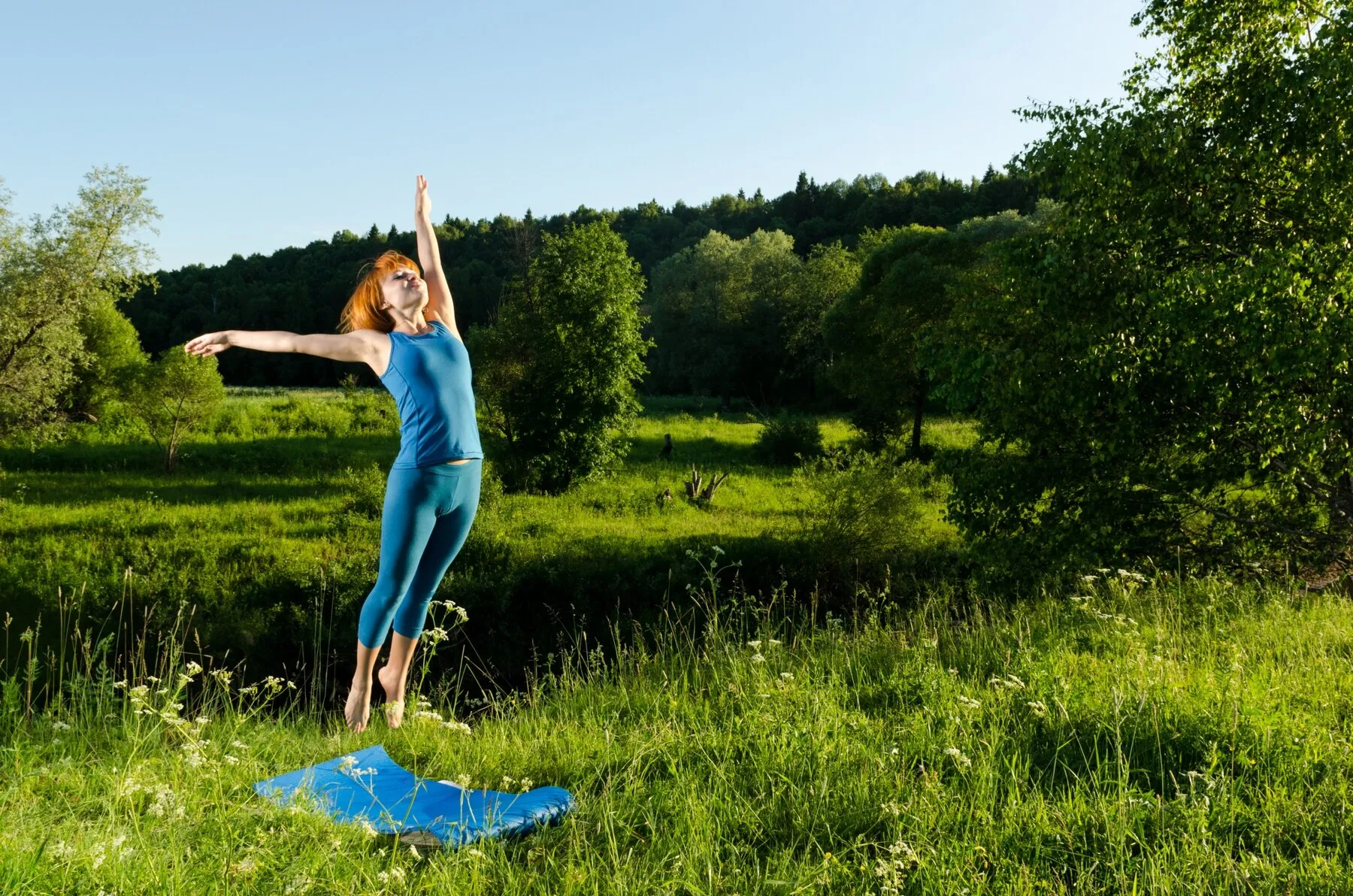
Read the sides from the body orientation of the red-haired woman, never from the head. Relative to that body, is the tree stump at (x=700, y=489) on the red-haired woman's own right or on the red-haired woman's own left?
on the red-haired woman's own left

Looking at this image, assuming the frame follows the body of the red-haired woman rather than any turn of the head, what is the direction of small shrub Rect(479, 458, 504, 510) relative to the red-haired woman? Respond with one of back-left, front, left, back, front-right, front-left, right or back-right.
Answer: back-left

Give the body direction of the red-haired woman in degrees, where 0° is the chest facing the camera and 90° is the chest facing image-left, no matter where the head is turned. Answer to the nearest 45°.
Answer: approximately 315°

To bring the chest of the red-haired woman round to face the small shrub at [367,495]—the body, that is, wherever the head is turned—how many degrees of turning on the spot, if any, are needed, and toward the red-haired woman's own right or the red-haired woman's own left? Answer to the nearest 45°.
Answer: approximately 135° to the red-haired woman's own left

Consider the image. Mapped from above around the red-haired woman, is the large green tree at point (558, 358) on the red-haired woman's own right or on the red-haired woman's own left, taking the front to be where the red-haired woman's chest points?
on the red-haired woman's own left
